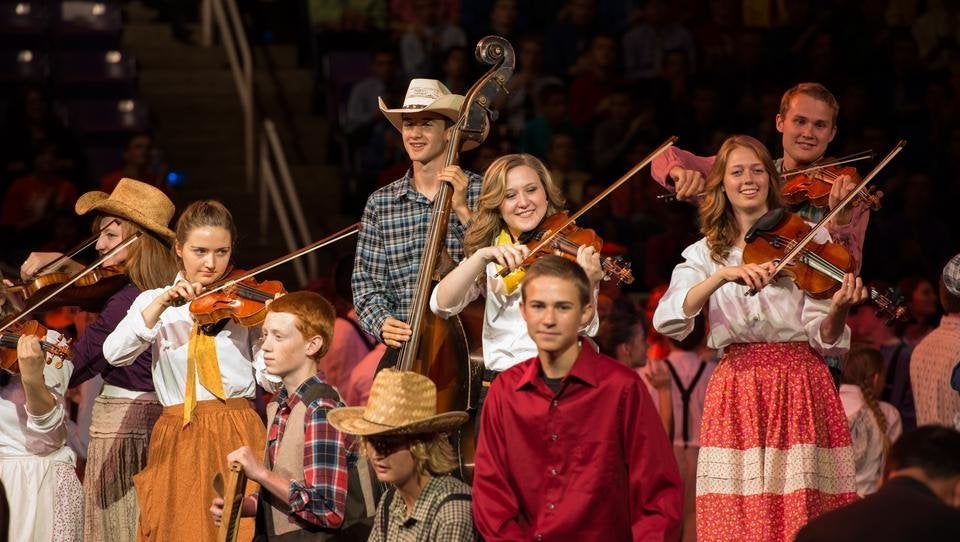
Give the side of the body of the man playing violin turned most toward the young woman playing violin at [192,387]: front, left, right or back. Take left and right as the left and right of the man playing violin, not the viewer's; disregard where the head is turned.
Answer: right

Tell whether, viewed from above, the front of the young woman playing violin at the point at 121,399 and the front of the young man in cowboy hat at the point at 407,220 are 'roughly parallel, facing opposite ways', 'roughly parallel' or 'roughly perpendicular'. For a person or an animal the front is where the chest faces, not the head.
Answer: roughly perpendicular

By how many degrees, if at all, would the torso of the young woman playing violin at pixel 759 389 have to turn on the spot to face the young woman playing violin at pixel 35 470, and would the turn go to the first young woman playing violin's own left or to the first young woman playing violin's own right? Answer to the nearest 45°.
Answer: approximately 90° to the first young woman playing violin's own right

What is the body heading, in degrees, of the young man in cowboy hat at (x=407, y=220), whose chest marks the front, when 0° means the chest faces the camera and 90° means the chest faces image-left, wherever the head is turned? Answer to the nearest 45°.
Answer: approximately 0°

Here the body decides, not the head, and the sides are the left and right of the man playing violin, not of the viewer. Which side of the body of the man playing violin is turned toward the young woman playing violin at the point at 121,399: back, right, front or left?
right

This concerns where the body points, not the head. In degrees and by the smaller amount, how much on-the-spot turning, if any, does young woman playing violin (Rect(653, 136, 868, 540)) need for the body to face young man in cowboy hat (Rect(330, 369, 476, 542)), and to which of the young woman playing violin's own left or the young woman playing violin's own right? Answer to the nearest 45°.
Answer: approximately 45° to the young woman playing violin's own right

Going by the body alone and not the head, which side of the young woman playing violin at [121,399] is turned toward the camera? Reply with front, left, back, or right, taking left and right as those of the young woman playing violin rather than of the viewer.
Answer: left
